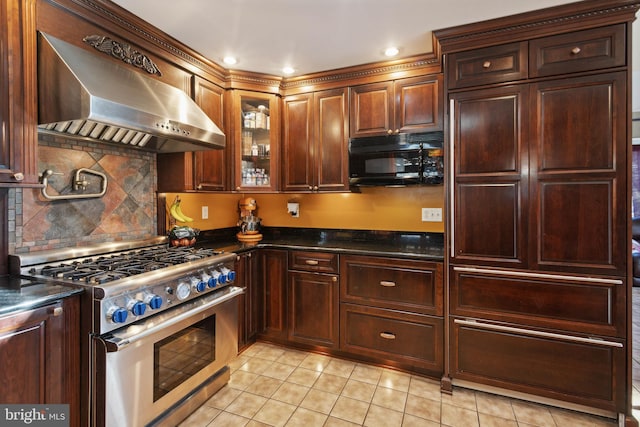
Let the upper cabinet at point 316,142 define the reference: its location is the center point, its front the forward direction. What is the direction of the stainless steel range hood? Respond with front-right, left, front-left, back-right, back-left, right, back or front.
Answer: front

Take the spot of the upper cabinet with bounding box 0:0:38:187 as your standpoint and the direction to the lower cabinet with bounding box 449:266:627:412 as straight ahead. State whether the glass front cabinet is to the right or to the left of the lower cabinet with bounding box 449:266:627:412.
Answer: left

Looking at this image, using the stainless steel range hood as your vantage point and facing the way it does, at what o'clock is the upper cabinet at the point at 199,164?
The upper cabinet is roughly at 9 o'clock from the stainless steel range hood.

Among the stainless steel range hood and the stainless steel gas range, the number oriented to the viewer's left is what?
0

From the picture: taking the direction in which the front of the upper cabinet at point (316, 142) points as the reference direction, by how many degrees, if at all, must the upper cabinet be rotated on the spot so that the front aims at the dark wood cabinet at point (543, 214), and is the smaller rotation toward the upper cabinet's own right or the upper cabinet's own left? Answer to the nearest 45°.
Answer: approximately 90° to the upper cabinet's own left

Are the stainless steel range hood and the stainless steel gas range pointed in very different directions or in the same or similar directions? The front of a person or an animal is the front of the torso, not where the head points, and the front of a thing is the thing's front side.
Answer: same or similar directions

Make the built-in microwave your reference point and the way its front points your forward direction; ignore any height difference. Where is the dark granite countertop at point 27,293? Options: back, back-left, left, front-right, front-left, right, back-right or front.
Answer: front-right

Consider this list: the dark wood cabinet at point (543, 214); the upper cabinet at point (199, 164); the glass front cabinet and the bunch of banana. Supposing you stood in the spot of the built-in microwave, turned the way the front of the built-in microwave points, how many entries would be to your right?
3

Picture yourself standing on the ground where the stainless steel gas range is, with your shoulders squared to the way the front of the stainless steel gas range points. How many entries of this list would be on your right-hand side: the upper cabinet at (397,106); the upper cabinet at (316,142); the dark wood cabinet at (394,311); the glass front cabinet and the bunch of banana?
0

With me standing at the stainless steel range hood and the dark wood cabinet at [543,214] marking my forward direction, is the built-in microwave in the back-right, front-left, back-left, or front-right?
front-left

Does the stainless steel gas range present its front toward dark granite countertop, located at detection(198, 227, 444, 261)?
no

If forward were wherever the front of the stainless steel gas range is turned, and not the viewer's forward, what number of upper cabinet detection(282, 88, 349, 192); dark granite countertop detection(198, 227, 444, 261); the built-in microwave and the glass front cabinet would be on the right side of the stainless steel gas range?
0

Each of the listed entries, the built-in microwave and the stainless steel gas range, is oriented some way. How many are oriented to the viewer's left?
0

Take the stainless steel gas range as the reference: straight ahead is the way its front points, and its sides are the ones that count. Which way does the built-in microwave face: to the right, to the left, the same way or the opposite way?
to the right

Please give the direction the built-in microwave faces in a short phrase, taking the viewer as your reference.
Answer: facing the viewer

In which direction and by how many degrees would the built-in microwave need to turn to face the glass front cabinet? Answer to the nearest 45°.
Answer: approximately 90° to its right
